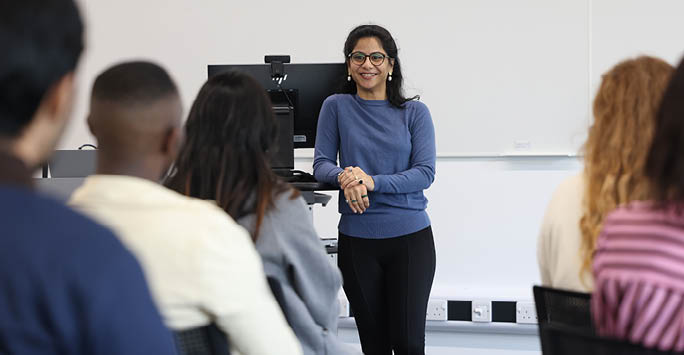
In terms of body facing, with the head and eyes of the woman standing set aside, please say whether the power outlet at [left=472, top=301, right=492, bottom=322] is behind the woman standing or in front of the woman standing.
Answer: behind

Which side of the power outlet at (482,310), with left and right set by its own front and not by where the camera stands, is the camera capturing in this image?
front

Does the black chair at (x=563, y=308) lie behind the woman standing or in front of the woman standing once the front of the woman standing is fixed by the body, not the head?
in front

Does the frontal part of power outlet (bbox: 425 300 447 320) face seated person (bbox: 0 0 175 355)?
yes

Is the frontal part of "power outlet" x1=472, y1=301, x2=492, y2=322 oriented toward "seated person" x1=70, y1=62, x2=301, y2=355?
yes

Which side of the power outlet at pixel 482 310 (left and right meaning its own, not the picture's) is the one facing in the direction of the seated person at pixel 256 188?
front

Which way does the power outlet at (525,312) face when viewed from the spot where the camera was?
facing the viewer

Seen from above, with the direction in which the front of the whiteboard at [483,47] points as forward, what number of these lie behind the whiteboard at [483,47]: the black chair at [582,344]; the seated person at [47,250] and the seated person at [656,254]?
0

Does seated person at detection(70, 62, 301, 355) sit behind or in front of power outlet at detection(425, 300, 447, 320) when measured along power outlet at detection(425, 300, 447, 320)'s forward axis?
in front

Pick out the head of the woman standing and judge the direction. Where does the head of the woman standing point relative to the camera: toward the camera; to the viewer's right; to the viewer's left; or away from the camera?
toward the camera

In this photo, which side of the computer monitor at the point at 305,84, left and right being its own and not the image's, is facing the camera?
back

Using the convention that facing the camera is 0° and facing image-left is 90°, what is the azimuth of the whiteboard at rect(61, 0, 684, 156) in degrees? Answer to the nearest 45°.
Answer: approximately 0°

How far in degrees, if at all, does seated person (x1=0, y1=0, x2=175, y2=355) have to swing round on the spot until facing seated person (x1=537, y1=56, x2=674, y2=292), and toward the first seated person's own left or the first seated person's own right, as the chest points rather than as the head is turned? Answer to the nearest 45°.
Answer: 0° — they already face them

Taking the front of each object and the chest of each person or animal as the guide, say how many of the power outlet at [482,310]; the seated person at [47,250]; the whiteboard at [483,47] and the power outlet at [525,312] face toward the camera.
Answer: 3

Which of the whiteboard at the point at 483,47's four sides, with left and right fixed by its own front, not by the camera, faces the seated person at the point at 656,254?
front

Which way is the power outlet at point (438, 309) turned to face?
toward the camera

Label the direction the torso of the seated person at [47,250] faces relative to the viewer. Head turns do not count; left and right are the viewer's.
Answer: facing away from the viewer and to the right of the viewer

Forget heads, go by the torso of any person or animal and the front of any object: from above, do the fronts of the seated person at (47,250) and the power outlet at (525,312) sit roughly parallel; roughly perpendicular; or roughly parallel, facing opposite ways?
roughly parallel, facing opposite ways
